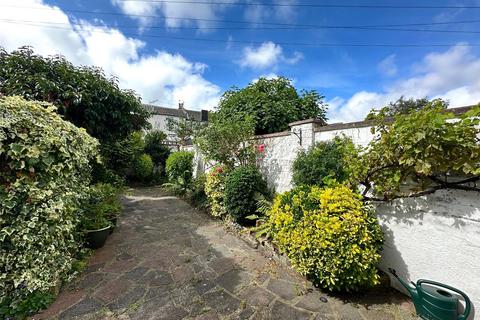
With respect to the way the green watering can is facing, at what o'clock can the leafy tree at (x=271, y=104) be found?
The leafy tree is roughly at 1 o'clock from the green watering can.

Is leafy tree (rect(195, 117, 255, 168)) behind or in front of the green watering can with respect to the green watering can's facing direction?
in front

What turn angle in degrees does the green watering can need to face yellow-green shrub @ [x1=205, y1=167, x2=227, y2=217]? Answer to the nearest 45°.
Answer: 0° — it already faces it

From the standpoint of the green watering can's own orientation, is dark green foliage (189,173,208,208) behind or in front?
in front

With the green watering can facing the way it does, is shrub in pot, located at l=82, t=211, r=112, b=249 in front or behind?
in front

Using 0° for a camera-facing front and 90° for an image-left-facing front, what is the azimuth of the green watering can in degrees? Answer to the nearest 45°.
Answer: approximately 90°

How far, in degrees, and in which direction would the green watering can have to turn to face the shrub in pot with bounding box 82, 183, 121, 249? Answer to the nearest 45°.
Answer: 0° — it already faces it

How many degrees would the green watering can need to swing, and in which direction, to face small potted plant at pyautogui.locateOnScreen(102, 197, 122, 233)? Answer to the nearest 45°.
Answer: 0° — it already faces it
